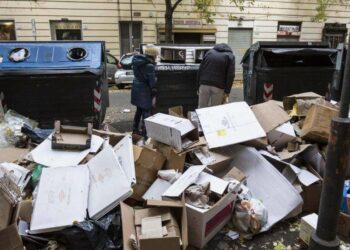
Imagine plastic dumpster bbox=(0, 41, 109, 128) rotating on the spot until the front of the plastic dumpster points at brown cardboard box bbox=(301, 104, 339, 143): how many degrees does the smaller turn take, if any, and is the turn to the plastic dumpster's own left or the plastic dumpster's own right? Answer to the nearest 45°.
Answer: approximately 45° to the plastic dumpster's own left

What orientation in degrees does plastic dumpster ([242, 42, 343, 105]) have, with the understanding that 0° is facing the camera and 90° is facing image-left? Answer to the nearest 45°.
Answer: approximately 0°

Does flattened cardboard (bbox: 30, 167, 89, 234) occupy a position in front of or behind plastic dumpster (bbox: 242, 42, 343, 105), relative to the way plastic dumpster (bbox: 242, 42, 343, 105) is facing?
in front

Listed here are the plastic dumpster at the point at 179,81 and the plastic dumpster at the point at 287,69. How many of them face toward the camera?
2

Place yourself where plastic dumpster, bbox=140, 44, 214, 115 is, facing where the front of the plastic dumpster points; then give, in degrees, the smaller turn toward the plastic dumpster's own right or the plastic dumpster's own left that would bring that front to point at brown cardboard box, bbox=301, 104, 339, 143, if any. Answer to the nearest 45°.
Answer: approximately 45° to the plastic dumpster's own left

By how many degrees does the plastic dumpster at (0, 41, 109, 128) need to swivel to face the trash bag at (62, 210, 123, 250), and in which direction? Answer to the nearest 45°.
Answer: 0° — it already faces it

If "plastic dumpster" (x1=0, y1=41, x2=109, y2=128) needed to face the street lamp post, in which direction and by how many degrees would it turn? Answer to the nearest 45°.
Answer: approximately 45° to its left

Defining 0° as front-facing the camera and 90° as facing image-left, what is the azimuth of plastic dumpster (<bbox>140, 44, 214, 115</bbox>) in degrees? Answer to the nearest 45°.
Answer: approximately 0°

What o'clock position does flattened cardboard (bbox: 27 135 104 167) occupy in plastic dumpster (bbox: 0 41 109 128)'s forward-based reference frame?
The flattened cardboard is roughly at 12 o'clock from the plastic dumpster.

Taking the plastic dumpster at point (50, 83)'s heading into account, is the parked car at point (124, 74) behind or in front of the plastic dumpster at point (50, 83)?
behind

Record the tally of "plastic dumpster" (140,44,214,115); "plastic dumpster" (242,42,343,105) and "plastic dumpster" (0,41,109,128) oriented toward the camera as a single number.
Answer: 3

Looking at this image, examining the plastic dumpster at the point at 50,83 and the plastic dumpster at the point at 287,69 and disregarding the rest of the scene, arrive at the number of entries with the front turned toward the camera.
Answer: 2
